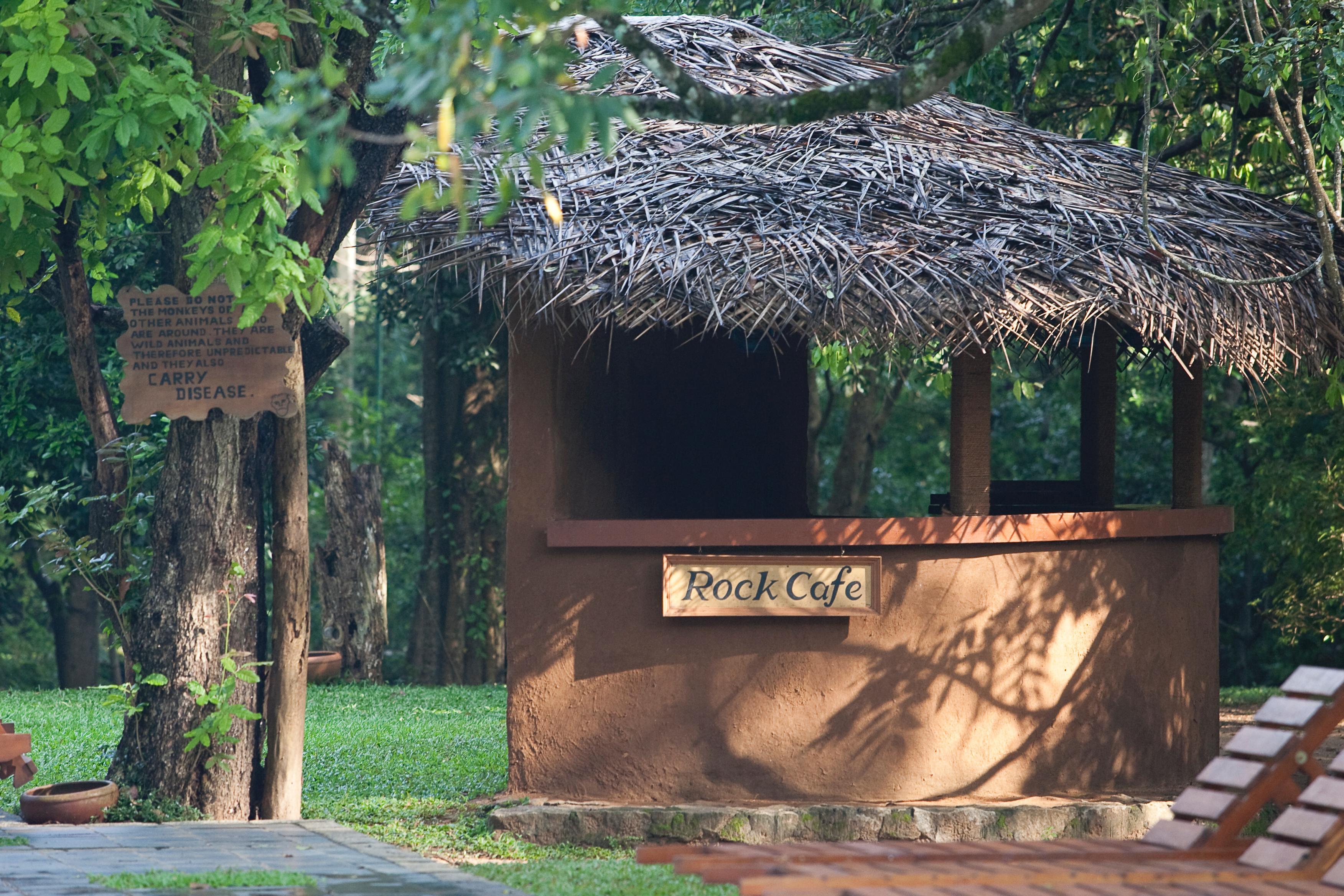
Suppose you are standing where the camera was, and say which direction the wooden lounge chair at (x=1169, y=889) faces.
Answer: facing to the left of the viewer

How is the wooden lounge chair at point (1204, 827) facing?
to the viewer's left

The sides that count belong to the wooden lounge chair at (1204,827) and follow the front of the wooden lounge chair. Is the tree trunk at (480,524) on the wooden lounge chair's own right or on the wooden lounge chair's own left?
on the wooden lounge chair's own right

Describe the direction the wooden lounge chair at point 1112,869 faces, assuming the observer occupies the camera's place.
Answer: facing to the left of the viewer

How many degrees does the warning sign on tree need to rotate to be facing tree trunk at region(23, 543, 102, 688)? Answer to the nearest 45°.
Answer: approximately 180°

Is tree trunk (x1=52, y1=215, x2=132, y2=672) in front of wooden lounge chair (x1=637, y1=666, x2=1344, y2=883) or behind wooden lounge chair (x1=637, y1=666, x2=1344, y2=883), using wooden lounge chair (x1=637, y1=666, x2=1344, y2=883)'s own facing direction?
in front

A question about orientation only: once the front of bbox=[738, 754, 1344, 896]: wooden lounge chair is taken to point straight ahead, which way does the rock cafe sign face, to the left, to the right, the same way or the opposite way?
to the left

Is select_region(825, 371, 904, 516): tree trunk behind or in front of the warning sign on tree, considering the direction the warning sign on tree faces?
behind

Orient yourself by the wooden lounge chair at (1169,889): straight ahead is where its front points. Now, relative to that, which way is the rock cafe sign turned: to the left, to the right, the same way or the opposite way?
to the left

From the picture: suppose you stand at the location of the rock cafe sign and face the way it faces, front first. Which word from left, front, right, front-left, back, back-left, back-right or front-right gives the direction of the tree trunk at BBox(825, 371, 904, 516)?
back
